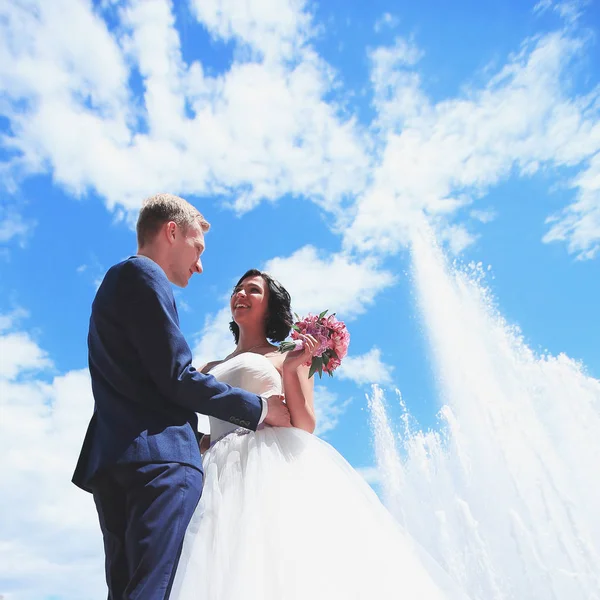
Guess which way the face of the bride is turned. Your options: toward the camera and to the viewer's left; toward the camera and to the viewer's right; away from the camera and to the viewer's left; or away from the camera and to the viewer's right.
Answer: toward the camera and to the viewer's left

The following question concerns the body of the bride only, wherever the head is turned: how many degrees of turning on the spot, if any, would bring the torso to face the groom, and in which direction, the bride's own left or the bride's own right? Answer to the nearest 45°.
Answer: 0° — they already face them

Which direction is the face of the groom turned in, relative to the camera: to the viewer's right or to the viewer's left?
to the viewer's right

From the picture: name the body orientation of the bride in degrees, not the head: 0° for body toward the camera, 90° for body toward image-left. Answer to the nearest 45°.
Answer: approximately 45°
